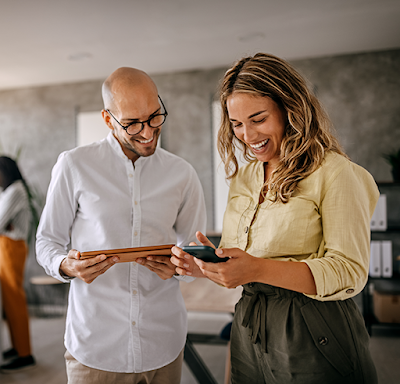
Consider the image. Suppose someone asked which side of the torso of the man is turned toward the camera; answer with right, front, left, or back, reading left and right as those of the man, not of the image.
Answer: front

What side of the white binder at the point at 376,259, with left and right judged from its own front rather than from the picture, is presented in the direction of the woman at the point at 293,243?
front

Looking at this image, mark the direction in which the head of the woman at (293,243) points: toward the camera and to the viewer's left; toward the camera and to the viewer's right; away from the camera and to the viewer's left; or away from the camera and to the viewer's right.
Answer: toward the camera and to the viewer's left

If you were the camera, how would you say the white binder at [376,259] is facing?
facing the viewer

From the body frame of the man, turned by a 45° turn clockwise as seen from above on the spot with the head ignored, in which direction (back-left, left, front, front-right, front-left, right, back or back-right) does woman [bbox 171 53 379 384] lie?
left

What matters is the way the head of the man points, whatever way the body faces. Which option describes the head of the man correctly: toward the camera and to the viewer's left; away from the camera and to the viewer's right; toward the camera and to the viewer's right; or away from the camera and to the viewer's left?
toward the camera and to the viewer's right

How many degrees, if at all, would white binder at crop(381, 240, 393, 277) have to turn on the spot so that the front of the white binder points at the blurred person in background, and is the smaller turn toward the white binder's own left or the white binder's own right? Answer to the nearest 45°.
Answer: approximately 45° to the white binder's own right
